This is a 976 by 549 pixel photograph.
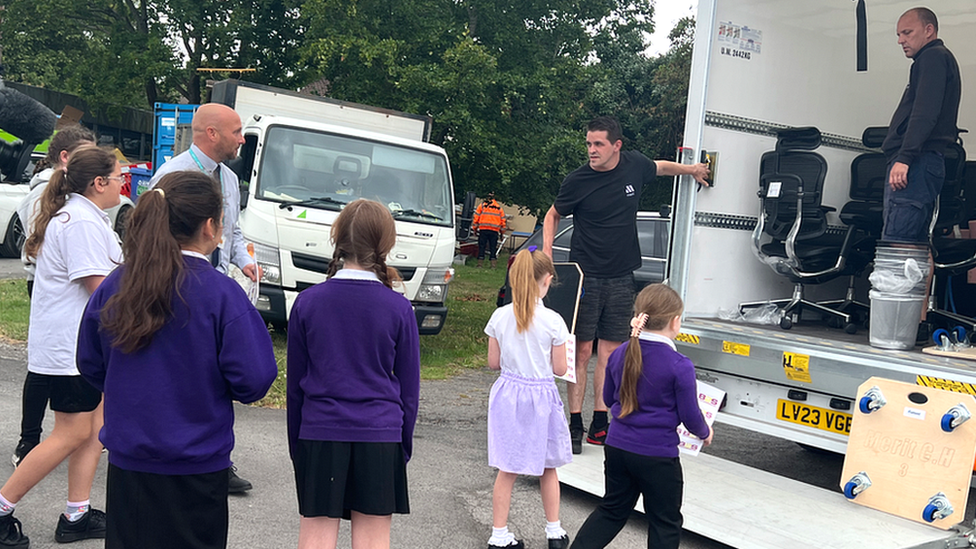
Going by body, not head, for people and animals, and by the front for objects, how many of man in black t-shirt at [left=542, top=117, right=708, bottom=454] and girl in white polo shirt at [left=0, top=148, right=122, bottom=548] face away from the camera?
0

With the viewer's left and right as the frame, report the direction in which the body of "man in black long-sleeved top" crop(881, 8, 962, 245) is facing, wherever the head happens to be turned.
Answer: facing to the left of the viewer

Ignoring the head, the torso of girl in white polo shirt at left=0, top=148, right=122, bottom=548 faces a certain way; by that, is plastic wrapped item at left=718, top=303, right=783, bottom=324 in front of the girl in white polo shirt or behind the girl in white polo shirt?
in front

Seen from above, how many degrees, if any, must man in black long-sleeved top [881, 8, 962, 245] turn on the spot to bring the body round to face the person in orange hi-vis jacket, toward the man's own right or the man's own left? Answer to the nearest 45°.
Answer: approximately 45° to the man's own right

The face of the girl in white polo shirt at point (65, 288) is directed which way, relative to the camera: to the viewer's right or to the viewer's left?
to the viewer's right

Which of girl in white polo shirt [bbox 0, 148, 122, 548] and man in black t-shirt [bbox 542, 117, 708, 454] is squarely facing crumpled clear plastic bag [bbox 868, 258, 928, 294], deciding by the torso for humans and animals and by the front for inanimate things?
the girl in white polo shirt

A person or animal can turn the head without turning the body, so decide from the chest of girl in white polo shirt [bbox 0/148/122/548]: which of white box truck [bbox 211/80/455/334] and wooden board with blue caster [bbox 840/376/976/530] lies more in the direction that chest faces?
the wooden board with blue caster

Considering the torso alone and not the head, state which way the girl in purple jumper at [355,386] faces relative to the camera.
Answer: away from the camera

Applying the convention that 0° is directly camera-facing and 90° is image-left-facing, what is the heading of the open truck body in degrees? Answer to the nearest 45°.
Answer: approximately 225°

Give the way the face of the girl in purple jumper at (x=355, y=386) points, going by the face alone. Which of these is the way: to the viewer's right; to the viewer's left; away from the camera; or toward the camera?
away from the camera

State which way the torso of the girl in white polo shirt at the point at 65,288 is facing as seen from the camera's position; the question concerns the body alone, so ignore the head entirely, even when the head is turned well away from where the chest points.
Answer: to the viewer's right

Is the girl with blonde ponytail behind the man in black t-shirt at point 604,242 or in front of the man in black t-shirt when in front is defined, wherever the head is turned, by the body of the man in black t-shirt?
in front

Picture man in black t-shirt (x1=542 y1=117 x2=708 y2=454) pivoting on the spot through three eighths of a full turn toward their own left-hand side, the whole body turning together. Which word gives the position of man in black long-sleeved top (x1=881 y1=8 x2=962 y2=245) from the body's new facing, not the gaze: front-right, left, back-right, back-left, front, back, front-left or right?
front
